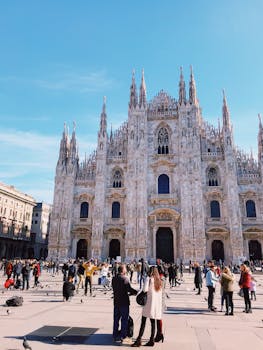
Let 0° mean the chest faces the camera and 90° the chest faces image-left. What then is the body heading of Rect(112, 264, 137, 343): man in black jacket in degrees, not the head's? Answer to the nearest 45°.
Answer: approximately 225°

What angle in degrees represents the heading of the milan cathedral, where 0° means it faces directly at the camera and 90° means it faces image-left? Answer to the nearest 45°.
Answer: approximately 0°

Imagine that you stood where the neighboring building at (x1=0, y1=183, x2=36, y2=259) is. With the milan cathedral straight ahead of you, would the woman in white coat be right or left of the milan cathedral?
right

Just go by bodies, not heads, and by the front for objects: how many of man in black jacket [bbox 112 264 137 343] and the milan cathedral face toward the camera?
1

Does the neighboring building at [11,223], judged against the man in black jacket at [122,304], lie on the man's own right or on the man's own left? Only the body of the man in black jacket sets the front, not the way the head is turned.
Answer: on the man's own left

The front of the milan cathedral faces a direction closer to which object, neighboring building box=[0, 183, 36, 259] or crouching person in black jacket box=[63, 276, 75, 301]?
the crouching person in black jacket

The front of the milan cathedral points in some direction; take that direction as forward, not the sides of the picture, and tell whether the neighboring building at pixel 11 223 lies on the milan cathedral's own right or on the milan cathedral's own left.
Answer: on the milan cathedral's own right

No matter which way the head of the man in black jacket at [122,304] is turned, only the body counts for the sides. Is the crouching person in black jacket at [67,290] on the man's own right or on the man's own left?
on the man's own left

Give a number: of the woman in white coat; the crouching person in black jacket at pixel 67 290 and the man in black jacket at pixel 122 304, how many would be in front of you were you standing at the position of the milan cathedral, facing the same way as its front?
3

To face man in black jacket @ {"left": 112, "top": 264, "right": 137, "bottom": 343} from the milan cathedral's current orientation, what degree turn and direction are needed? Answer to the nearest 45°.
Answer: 0° — it already faces them
